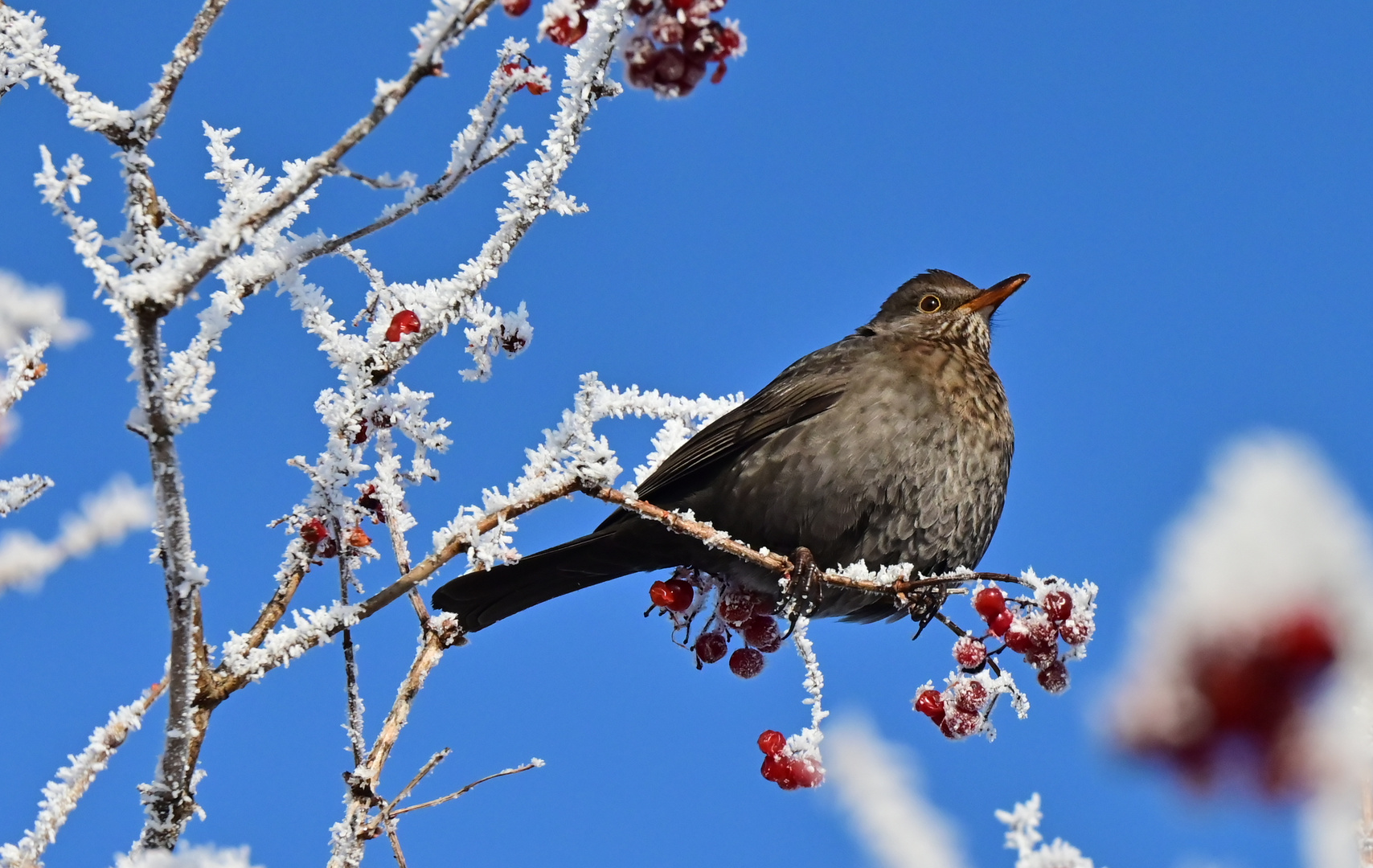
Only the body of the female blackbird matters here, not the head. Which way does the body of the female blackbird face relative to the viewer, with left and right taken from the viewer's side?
facing to the right of the viewer

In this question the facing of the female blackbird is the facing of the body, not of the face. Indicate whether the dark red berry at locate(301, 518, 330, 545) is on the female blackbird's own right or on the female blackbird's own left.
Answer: on the female blackbird's own right
